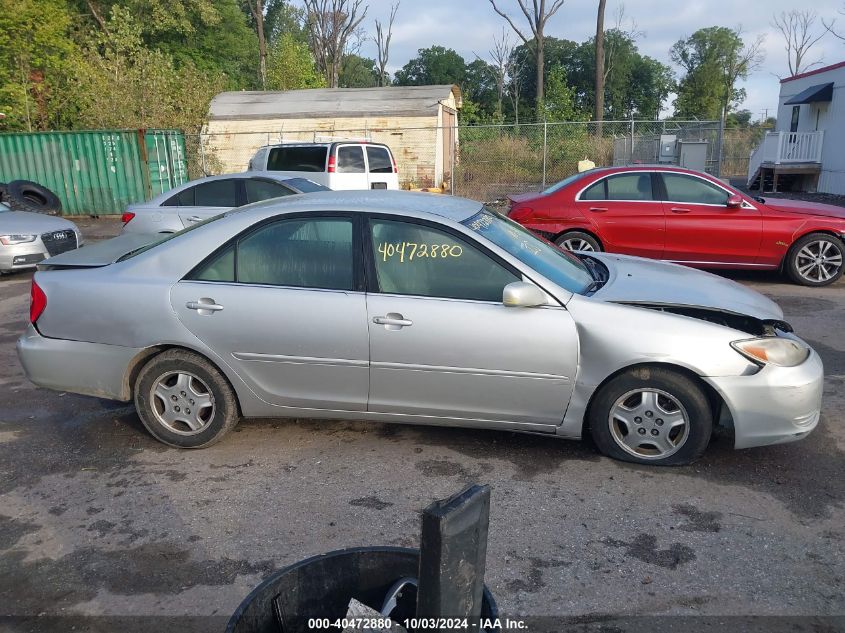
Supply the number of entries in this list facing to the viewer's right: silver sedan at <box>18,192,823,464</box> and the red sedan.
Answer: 2

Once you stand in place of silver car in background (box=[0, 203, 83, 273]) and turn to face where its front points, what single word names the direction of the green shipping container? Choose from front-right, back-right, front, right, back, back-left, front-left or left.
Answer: back-left

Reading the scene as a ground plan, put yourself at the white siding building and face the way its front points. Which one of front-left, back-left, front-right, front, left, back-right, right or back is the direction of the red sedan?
front-left

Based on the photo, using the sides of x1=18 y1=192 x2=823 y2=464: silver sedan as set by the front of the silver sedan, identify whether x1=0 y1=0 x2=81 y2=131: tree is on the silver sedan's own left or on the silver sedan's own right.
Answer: on the silver sedan's own left

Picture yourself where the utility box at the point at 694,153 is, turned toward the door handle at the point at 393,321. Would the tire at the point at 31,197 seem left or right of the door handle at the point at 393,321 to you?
right

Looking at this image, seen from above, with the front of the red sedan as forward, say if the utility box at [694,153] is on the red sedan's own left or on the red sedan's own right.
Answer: on the red sedan's own left

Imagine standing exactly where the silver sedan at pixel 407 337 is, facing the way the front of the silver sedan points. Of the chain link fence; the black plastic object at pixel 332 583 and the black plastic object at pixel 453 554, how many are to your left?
1

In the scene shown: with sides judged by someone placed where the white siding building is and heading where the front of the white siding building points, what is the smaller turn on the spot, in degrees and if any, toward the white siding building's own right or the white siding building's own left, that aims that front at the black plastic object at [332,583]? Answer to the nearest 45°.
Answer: approximately 45° to the white siding building's own left

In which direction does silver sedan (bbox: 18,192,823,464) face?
to the viewer's right

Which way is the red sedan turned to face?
to the viewer's right

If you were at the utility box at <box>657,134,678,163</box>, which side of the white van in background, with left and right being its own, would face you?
right
